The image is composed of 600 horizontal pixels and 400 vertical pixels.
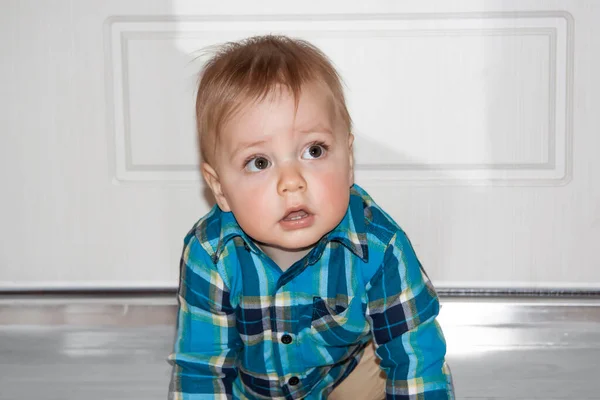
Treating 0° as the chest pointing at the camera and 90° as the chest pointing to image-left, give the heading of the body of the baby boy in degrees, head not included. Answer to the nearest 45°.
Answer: approximately 0°
